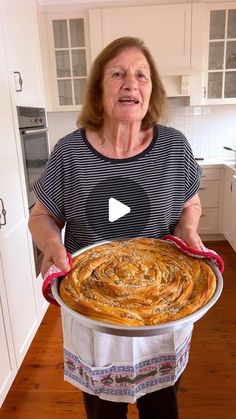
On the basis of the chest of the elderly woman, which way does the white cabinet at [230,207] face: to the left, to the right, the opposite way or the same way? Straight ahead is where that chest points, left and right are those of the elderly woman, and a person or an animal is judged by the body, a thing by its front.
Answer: to the right

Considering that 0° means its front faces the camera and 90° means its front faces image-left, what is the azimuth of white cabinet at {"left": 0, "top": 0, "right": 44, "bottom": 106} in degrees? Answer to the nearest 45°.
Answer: approximately 315°

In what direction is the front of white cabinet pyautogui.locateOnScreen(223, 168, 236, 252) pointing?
to the viewer's left

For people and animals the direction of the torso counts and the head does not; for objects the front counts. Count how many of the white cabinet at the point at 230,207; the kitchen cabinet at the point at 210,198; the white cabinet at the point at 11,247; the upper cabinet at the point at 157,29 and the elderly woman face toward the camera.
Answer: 3

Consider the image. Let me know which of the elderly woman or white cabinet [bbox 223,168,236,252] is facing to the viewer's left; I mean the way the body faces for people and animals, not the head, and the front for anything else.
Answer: the white cabinet
